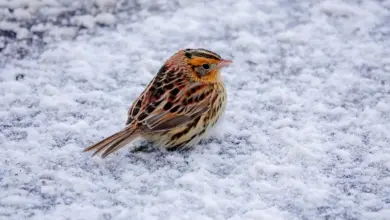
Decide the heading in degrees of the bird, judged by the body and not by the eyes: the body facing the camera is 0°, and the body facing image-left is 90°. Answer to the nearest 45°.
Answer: approximately 270°
